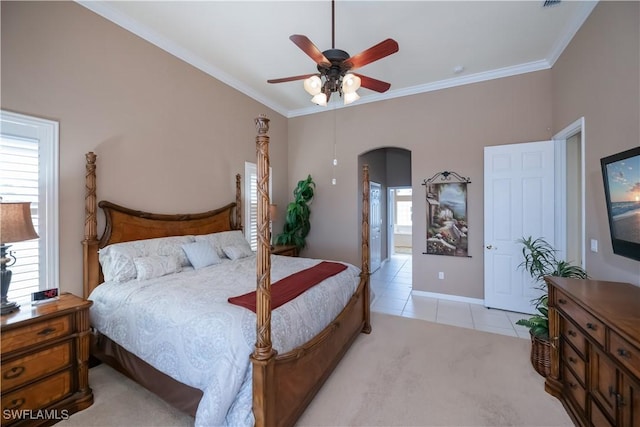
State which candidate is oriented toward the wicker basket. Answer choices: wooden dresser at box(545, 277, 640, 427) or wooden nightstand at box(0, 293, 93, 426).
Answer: the wooden nightstand

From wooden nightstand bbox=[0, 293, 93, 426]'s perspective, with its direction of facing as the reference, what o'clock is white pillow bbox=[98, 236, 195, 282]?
The white pillow is roughly at 9 o'clock from the wooden nightstand.

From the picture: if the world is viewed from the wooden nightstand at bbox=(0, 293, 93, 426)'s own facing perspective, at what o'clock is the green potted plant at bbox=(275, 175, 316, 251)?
The green potted plant is roughly at 10 o'clock from the wooden nightstand.

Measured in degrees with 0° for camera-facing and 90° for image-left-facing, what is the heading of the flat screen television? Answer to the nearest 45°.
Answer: approximately 45°

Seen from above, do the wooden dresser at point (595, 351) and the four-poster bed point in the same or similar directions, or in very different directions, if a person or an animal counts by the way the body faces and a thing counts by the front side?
very different directions

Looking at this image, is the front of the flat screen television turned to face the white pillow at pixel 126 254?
yes

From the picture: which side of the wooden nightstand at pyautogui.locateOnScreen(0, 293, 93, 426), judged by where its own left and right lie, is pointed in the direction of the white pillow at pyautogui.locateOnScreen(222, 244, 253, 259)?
left

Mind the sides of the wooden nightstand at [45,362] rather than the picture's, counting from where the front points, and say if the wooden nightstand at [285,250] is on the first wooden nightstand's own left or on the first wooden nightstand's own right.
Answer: on the first wooden nightstand's own left

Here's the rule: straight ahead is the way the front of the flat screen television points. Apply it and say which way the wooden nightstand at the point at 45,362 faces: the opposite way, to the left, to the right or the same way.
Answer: the opposite way

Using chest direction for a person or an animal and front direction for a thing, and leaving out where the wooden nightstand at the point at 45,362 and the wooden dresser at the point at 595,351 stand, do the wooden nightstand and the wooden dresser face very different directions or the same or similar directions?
very different directions
